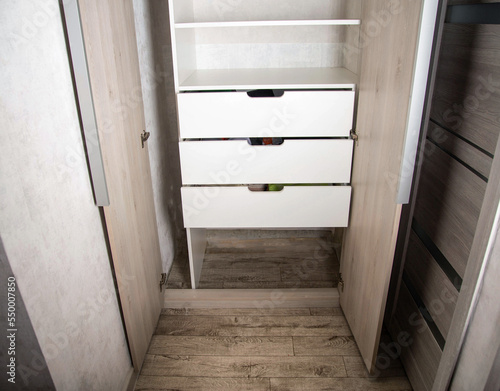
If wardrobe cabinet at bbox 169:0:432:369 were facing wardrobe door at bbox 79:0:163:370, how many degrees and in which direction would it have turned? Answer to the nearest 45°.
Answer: approximately 45° to its right

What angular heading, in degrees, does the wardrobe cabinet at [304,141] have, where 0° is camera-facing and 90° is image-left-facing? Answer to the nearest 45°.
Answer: approximately 0°
